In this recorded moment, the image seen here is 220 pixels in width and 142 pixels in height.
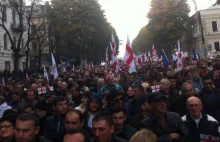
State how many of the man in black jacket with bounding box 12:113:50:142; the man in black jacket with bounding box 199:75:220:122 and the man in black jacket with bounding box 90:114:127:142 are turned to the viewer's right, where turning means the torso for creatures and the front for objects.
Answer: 0

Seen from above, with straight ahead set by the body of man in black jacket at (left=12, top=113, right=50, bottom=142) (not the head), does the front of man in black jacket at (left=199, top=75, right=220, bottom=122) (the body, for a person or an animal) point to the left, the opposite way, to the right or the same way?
the same way

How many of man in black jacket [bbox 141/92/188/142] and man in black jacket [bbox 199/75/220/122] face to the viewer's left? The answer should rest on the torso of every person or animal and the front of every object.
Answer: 0

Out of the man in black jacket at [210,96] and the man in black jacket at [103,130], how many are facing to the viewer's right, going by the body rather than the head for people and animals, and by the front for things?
0

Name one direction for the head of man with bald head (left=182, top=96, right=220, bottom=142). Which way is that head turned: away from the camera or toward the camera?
toward the camera

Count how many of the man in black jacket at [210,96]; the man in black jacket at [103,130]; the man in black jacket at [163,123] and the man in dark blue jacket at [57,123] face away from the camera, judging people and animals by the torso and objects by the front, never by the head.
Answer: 0

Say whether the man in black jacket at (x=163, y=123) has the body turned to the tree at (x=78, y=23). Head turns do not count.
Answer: no

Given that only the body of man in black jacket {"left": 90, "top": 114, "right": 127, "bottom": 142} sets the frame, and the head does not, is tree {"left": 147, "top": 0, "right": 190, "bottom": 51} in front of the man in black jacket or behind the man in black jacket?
behind

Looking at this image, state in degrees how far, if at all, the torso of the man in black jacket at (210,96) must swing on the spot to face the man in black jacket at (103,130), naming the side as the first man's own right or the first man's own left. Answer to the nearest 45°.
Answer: approximately 45° to the first man's own right

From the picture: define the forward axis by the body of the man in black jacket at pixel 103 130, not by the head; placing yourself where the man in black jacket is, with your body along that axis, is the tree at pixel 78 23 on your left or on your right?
on your right

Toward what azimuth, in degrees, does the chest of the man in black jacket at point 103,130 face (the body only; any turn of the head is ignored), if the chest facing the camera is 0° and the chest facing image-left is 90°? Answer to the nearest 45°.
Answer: approximately 45°

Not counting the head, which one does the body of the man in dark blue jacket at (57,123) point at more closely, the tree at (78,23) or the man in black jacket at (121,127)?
the man in black jacket

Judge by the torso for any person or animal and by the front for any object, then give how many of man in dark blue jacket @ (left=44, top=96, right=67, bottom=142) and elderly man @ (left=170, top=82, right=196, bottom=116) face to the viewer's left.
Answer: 0

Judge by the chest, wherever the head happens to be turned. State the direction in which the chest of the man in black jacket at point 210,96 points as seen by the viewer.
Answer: toward the camera

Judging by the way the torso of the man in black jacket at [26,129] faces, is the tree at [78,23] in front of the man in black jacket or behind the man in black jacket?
behind

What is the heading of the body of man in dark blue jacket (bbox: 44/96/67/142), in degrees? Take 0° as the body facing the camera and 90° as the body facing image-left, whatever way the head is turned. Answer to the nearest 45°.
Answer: approximately 315°

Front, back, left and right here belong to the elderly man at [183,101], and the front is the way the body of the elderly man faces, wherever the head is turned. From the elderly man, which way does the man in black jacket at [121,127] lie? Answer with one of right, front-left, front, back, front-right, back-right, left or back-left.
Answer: right
